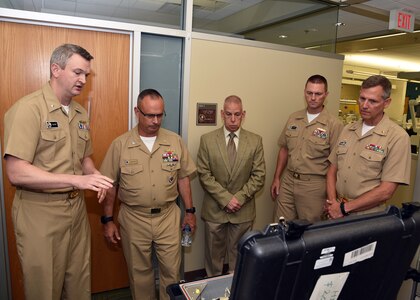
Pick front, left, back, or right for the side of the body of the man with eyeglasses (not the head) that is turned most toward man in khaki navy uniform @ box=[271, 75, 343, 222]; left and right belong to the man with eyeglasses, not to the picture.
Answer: left

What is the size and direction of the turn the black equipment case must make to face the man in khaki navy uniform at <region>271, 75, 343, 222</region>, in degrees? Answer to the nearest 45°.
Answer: approximately 45° to its right

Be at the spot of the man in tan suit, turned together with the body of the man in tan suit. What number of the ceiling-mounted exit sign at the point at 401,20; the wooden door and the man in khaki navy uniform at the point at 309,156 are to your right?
1

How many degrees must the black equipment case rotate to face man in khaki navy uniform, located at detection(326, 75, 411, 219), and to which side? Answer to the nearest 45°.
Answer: approximately 45° to its right

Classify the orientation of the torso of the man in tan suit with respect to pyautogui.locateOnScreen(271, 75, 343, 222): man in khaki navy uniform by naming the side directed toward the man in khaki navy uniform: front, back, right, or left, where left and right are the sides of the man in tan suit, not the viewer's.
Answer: left

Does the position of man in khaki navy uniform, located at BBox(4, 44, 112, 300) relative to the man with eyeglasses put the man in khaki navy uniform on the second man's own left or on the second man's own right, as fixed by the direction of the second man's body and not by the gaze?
on the second man's own right

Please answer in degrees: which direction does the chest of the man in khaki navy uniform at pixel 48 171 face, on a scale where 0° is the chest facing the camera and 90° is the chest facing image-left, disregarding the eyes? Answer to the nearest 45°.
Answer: approximately 315°

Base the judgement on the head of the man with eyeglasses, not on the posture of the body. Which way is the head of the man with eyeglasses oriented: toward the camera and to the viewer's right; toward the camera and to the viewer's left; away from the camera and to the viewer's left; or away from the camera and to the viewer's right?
toward the camera and to the viewer's right

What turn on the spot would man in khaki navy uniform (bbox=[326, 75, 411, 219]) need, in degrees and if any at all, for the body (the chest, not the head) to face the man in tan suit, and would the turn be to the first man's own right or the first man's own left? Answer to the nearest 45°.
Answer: approximately 45° to the first man's own right

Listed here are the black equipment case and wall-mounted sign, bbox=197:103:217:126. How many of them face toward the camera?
1

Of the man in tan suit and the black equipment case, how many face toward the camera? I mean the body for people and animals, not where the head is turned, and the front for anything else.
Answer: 1
